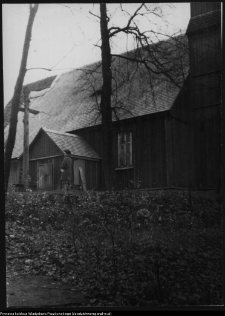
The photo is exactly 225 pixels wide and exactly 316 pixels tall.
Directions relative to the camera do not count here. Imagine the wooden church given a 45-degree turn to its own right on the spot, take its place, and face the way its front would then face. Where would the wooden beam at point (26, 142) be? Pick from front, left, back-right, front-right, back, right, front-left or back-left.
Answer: right

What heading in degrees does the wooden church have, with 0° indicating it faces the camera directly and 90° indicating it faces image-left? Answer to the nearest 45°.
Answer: approximately 315°
